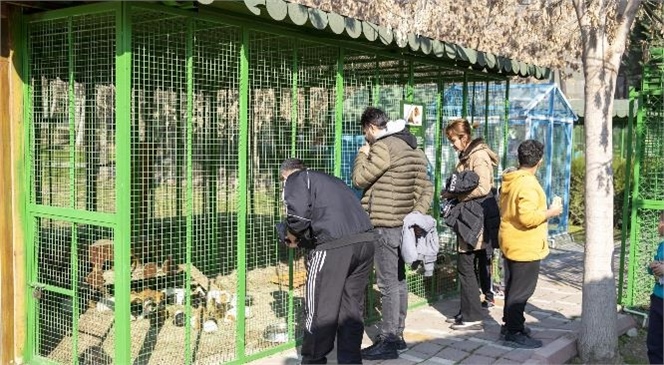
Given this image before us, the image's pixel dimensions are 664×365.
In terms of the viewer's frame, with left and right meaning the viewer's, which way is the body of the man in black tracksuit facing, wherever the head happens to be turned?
facing away from the viewer and to the left of the viewer

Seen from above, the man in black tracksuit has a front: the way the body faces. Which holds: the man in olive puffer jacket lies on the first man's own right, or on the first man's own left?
on the first man's own right

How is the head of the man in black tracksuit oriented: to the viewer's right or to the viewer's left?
to the viewer's left

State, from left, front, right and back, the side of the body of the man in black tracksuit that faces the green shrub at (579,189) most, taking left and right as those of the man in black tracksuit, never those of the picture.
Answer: right

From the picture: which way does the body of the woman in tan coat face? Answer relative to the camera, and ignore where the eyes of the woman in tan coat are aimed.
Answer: to the viewer's left

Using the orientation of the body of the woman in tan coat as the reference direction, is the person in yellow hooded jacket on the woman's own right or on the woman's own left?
on the woman's own left

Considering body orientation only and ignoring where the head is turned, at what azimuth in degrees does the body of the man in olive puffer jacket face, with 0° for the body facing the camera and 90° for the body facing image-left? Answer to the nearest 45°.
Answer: approximately 135°
